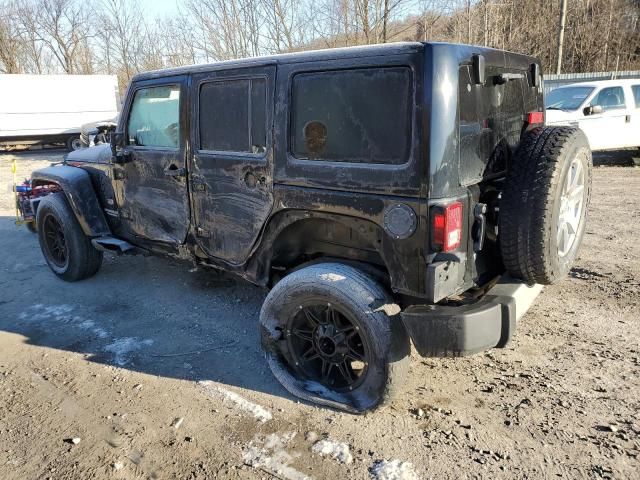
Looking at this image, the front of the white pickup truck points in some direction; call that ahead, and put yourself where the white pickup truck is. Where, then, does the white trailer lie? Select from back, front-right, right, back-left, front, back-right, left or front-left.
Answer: front-right

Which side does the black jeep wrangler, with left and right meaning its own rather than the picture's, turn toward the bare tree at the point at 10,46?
front

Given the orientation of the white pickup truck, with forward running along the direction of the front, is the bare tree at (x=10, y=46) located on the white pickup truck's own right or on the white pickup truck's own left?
on the white pickup truck's own right

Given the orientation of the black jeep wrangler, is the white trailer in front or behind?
in front

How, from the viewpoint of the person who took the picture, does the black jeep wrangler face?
facing away from the viewer and to the left of the viewer

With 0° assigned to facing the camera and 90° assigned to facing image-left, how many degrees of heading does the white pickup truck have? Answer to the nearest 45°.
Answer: approximately 45°

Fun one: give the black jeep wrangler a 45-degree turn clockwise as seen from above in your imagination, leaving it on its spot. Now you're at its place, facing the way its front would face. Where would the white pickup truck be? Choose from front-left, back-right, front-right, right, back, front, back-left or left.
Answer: front-right
